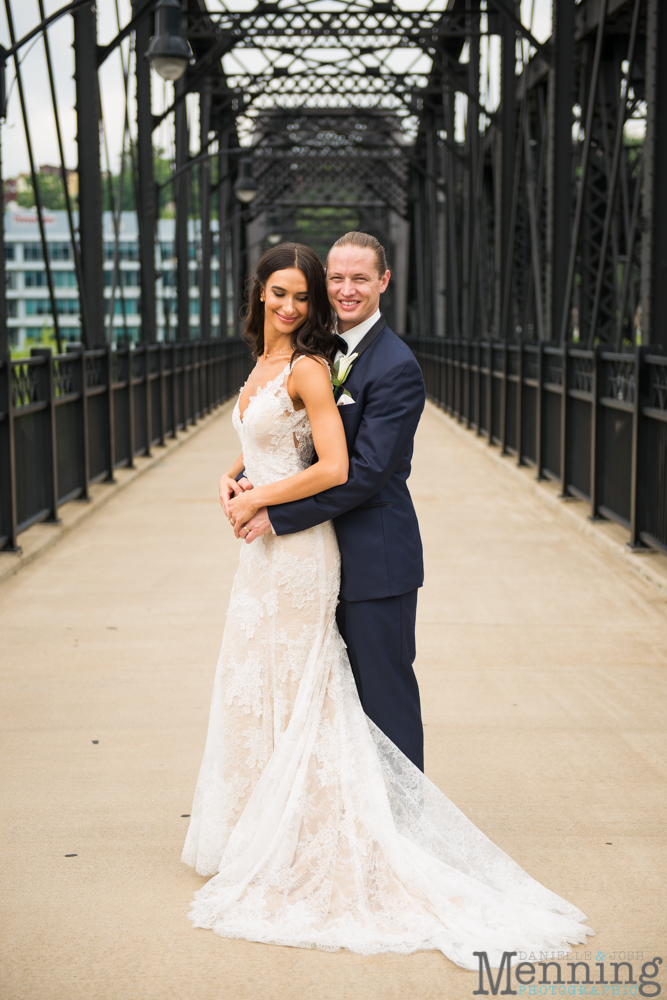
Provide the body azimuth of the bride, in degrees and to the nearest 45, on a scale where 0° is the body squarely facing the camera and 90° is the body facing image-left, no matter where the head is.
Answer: approximately 45°

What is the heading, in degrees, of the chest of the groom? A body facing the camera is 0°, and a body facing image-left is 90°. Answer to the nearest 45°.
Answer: approximately 45°
